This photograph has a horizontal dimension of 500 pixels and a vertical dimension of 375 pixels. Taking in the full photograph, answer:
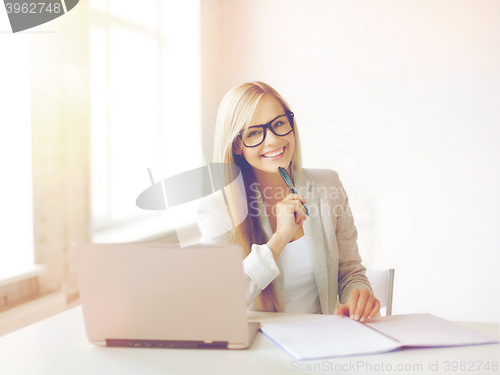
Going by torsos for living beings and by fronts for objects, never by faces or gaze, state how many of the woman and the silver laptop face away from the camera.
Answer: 1

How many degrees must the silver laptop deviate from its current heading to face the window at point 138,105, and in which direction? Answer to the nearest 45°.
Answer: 0° — it already faces it

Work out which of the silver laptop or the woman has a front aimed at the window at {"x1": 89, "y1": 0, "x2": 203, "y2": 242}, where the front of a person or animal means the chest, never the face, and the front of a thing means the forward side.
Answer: the silver laptop

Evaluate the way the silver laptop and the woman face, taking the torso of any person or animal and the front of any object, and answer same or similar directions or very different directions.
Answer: very different directions

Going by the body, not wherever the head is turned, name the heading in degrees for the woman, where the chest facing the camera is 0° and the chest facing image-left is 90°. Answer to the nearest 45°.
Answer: approximately 0°

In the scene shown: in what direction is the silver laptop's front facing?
away from the camera
